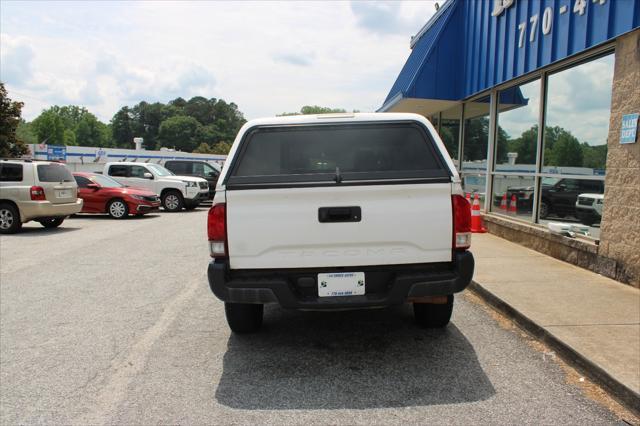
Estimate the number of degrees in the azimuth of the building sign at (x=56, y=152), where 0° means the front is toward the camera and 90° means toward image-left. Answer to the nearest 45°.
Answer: approximately 0°

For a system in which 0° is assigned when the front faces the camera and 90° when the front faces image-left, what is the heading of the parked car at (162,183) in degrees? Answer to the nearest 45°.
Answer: approximately 315°

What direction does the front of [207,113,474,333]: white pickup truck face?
away from the camera

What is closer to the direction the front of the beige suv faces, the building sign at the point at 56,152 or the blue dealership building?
the building sign

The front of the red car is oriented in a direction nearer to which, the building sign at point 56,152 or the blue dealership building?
the blue dealership building

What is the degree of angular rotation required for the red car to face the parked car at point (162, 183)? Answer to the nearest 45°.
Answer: approximately 90° to its left

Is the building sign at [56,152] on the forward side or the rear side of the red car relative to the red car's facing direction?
on the rear side

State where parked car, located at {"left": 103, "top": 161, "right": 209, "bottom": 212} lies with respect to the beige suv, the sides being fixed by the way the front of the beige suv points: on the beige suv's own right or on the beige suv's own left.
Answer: on the beige suv's own right

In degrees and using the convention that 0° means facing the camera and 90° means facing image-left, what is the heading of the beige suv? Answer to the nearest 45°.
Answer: approximately 135°
